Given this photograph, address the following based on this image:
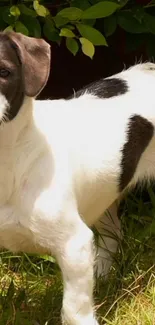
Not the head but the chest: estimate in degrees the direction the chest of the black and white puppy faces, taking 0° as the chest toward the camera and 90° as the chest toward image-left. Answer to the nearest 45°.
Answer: approximately 45°
